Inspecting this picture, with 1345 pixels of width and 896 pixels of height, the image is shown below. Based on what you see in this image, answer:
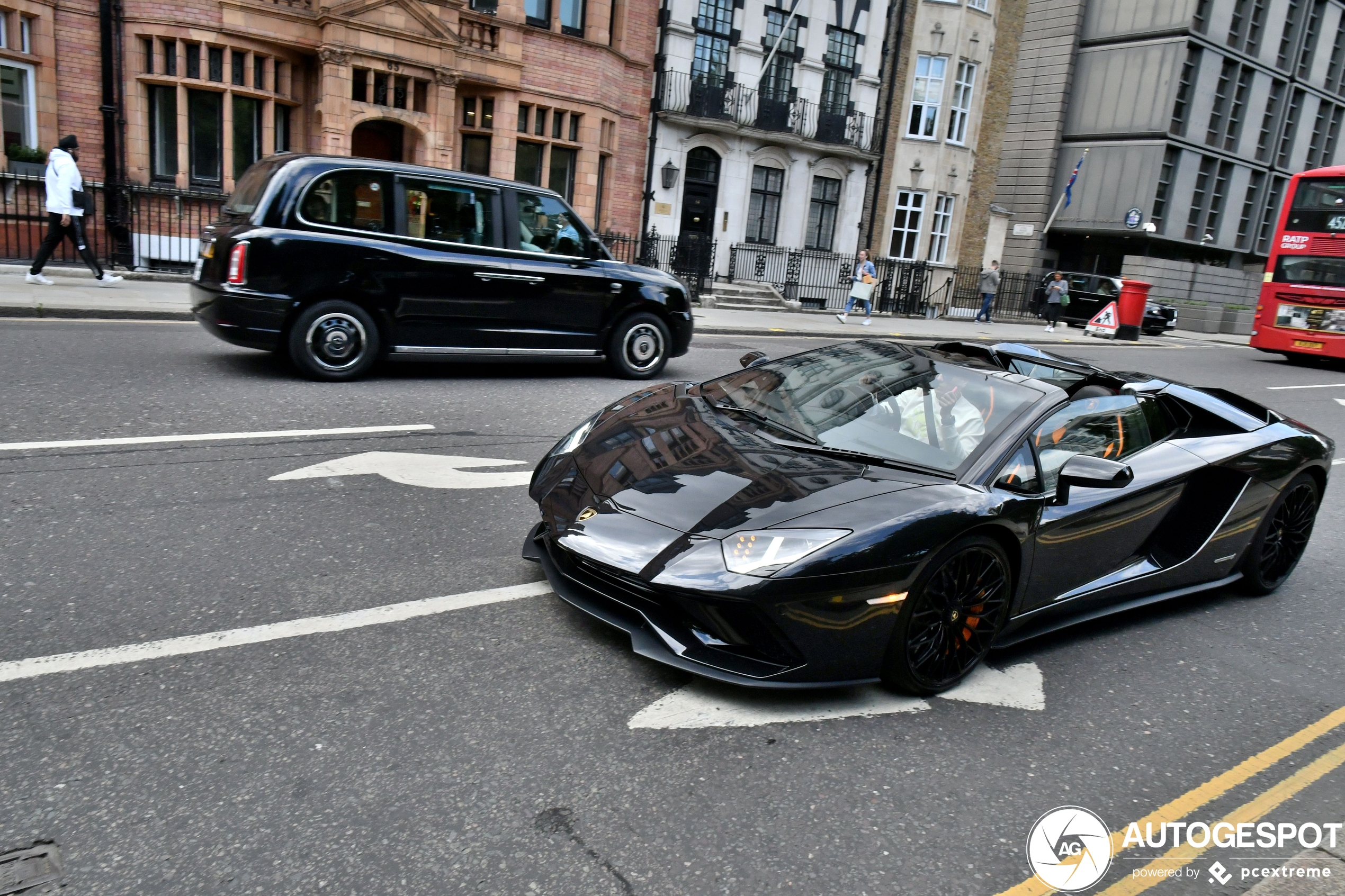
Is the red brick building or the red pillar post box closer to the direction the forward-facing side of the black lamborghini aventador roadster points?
the red brick building

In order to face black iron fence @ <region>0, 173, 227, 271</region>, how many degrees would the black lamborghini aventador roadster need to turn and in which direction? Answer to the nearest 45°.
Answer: approximately 90° to its right

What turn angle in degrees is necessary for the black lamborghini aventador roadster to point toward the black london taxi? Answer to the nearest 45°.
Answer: approximately 90° to its right

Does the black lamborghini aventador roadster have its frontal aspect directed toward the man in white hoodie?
no

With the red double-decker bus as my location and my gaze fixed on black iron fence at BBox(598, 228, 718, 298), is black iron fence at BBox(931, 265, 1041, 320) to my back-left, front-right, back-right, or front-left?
front-right

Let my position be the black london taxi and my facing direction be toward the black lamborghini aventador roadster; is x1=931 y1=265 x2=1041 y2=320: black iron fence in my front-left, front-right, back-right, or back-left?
back-left

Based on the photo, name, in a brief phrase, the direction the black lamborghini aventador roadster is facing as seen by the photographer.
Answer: facing the viewer and to the left of the viewer

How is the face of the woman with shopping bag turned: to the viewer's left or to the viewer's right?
to the viewer's left

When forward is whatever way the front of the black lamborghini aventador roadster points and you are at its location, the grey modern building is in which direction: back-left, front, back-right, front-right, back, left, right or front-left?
back-right
